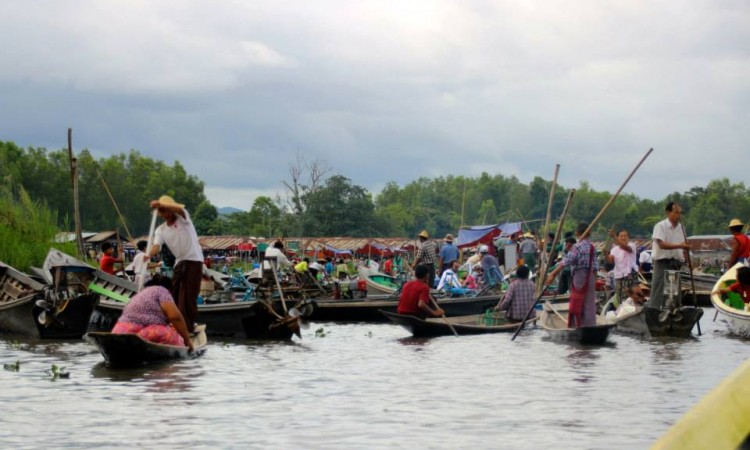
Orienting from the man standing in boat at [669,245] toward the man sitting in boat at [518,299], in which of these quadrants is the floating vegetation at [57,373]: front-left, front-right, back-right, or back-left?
front-left

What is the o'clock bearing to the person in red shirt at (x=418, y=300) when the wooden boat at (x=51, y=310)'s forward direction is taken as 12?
The person in red shirt is roughly at 3 o'clock from the wooden boat.

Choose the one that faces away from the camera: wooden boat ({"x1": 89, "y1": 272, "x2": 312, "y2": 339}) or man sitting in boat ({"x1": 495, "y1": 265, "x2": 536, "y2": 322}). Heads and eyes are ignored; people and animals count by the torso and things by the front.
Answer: the man sitting in boat

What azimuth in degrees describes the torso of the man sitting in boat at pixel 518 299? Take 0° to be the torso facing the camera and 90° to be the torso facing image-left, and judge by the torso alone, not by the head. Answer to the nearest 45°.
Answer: approximately 180°

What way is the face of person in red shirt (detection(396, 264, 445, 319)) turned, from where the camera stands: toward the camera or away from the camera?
away from the camera

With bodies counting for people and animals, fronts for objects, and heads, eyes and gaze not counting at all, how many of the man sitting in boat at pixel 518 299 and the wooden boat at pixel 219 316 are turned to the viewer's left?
1

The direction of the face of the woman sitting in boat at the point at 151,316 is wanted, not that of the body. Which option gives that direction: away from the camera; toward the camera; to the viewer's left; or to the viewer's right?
away from the camera

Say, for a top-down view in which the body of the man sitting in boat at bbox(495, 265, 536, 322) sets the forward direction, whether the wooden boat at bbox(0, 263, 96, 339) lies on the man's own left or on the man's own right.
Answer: on the man's own left
